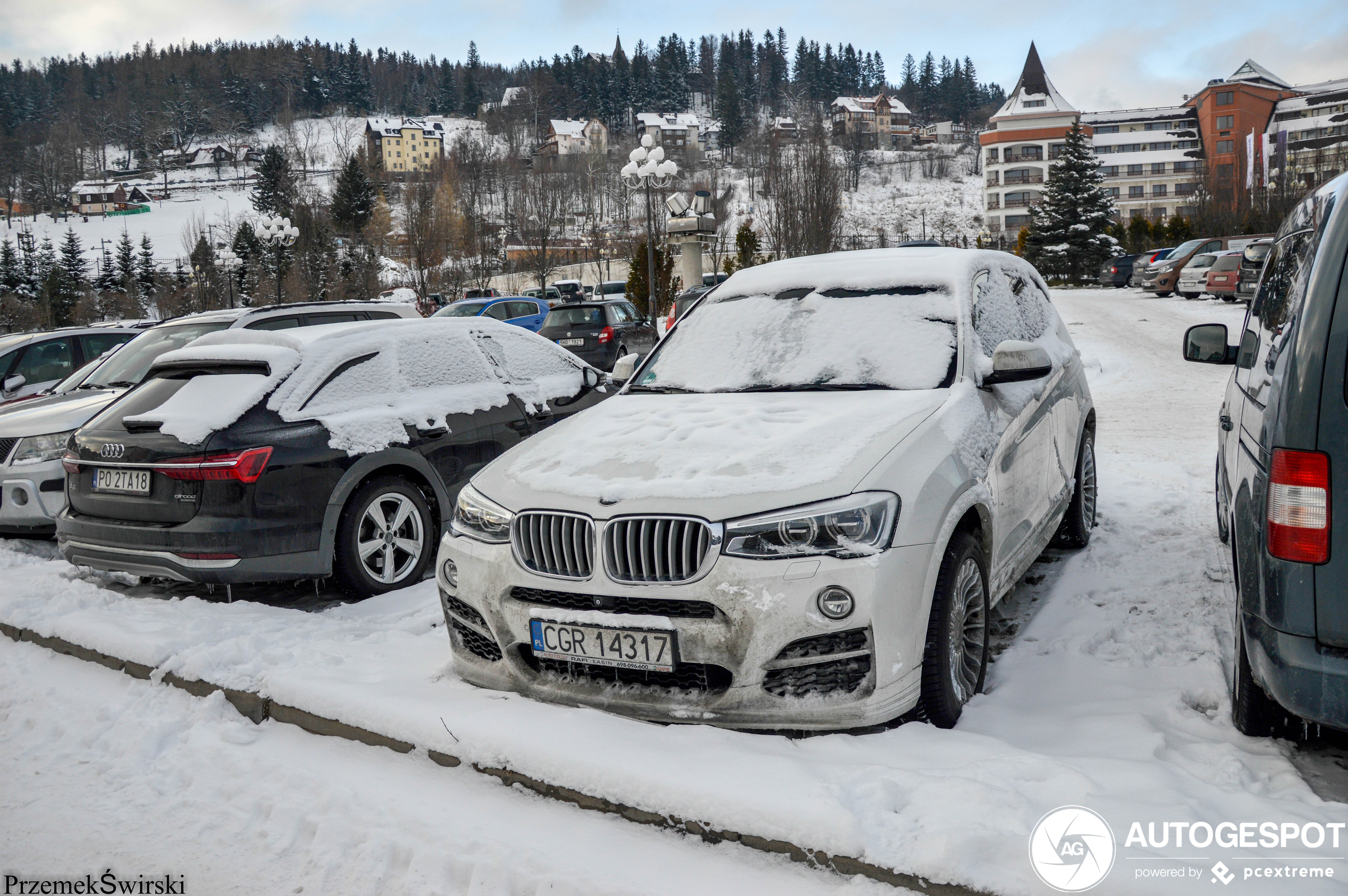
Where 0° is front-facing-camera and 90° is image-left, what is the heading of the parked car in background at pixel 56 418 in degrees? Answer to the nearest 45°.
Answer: approximately 45°

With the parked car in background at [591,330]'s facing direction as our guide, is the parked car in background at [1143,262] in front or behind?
in front

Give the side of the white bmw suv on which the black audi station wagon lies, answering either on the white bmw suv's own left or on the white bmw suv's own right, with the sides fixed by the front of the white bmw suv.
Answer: on the white bmw suv's own right

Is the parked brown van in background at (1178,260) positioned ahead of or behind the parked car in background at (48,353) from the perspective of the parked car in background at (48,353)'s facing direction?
behind

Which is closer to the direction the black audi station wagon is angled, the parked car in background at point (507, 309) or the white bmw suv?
the parked car in background

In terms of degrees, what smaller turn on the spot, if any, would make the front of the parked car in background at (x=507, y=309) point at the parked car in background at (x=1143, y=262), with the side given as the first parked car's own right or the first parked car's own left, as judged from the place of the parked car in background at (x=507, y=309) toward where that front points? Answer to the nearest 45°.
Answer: approximately 180°

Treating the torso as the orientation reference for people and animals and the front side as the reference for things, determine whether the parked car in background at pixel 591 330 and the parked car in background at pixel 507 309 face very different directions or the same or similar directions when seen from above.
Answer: very different directions

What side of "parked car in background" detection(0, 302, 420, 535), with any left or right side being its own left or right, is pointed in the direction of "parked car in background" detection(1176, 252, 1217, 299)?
back

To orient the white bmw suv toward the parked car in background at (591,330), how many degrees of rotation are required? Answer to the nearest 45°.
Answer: approximately 135° to its right

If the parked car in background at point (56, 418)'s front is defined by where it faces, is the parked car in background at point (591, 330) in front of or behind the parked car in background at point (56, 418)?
behind

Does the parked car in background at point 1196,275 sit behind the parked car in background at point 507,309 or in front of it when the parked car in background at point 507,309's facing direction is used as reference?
behind

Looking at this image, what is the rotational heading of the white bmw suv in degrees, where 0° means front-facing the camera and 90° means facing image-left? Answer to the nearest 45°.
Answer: approximately 45°

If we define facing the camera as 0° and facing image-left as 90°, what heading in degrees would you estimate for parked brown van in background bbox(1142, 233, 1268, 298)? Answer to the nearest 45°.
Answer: approximately 45°

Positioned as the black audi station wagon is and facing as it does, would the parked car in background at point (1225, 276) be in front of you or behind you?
in front
